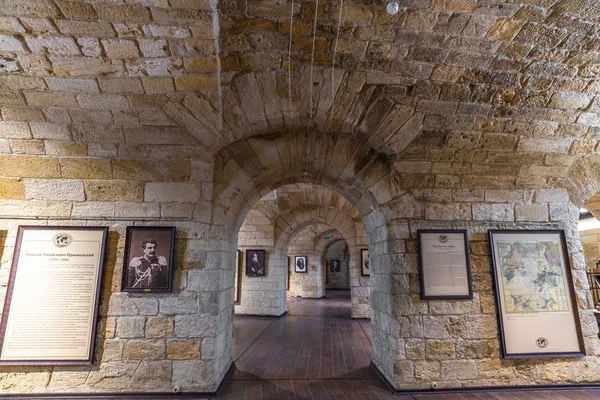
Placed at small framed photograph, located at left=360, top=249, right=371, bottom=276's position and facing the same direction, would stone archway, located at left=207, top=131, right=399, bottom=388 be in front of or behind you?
in front

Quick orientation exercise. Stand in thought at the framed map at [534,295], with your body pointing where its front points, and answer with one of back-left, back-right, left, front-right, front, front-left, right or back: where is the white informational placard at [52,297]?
front-right

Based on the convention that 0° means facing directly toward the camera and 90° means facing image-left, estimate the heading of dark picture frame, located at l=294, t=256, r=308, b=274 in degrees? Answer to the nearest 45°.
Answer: approximately 0°

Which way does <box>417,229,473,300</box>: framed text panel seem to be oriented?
toward the camera

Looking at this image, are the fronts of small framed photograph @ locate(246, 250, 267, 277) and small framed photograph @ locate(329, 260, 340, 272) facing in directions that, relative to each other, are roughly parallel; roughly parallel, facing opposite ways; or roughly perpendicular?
roughly parallel

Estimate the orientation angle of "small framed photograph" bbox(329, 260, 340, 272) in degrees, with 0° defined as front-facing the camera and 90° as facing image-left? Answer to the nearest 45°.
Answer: approximately 0°

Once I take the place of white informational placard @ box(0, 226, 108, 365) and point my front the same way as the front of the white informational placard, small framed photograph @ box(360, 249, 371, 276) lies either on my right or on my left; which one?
on my left

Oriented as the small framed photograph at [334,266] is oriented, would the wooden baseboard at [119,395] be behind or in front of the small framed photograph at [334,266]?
in front

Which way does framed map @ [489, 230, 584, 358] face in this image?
toward the camera

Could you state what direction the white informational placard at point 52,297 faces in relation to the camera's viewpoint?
facing the viewer

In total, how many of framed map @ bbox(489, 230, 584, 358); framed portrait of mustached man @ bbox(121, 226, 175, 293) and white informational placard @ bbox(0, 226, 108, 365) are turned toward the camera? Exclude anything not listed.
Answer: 3

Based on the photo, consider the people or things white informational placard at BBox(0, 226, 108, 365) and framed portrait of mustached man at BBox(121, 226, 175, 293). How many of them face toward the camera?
2

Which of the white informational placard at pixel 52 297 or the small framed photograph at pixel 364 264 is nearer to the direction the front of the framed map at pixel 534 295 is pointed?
the white informational placard

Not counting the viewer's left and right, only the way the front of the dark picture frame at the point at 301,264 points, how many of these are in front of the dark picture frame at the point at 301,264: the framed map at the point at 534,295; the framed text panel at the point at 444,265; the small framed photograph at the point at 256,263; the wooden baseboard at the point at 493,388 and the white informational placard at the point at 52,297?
5

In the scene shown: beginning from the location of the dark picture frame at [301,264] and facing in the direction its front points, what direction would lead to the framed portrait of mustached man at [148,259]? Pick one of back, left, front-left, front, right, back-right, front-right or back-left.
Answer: front
